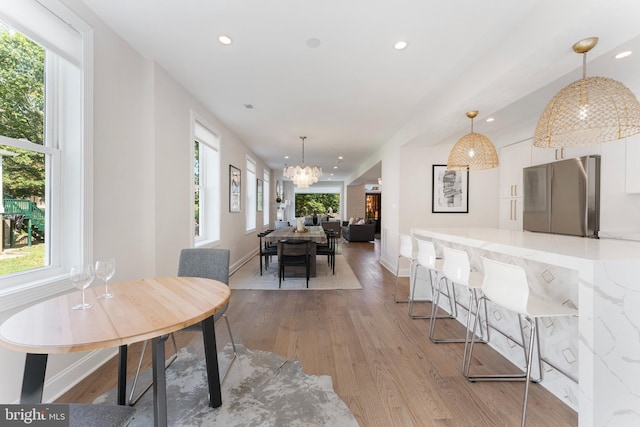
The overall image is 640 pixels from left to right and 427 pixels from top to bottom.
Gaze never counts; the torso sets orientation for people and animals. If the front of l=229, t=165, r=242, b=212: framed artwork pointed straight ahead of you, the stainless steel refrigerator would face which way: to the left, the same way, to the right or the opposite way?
the opposite way

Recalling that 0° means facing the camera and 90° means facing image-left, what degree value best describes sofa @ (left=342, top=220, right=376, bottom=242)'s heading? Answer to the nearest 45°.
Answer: approximately 180°

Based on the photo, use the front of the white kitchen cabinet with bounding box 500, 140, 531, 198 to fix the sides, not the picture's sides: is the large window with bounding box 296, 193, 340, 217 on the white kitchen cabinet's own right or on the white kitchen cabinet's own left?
on the white kitchen cabinet's own right

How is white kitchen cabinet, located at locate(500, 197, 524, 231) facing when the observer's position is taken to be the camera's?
facing the viewer and to the left of the viewer

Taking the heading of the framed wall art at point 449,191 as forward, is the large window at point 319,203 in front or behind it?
behind

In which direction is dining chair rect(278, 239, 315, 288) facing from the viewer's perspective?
away from the camera

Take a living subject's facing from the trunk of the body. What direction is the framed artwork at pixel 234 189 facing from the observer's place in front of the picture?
facing to the right of the viewer

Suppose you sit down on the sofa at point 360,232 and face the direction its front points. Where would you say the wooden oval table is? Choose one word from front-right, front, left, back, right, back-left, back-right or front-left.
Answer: back

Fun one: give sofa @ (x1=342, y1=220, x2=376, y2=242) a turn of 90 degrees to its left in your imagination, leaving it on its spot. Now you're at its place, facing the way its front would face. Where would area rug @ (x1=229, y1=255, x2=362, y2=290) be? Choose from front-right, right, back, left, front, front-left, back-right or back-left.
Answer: left

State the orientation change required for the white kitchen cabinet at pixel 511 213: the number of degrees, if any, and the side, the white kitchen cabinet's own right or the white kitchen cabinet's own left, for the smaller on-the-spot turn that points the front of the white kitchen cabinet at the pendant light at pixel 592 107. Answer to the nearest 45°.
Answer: approximately 45° to the white kitchen cabinet's own left

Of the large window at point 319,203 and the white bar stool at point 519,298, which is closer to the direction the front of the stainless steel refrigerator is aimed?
the white bar stool

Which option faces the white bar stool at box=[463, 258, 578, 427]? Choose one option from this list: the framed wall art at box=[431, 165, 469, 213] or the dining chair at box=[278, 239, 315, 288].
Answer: the framed wall art

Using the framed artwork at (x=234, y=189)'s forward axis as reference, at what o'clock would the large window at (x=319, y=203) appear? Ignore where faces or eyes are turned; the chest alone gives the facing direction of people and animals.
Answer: The large window is roughly at 10 o'clock from the framed artwork.

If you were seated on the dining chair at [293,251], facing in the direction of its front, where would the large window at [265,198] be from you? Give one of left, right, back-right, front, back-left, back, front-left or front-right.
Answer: front

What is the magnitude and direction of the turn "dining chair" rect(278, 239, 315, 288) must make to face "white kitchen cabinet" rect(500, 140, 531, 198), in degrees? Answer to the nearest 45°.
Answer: approximately 90° to its right

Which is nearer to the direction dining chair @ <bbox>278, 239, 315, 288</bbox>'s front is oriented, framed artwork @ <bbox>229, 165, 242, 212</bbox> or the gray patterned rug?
the framed artwork

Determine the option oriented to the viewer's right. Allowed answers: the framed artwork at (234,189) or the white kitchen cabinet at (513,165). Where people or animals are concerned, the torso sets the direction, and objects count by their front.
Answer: the framed artwork

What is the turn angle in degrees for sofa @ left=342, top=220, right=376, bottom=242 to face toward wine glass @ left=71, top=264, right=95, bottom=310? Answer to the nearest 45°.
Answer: approximately 180°

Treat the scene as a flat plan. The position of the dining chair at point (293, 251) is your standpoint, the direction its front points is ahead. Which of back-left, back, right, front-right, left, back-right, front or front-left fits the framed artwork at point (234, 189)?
front-left
